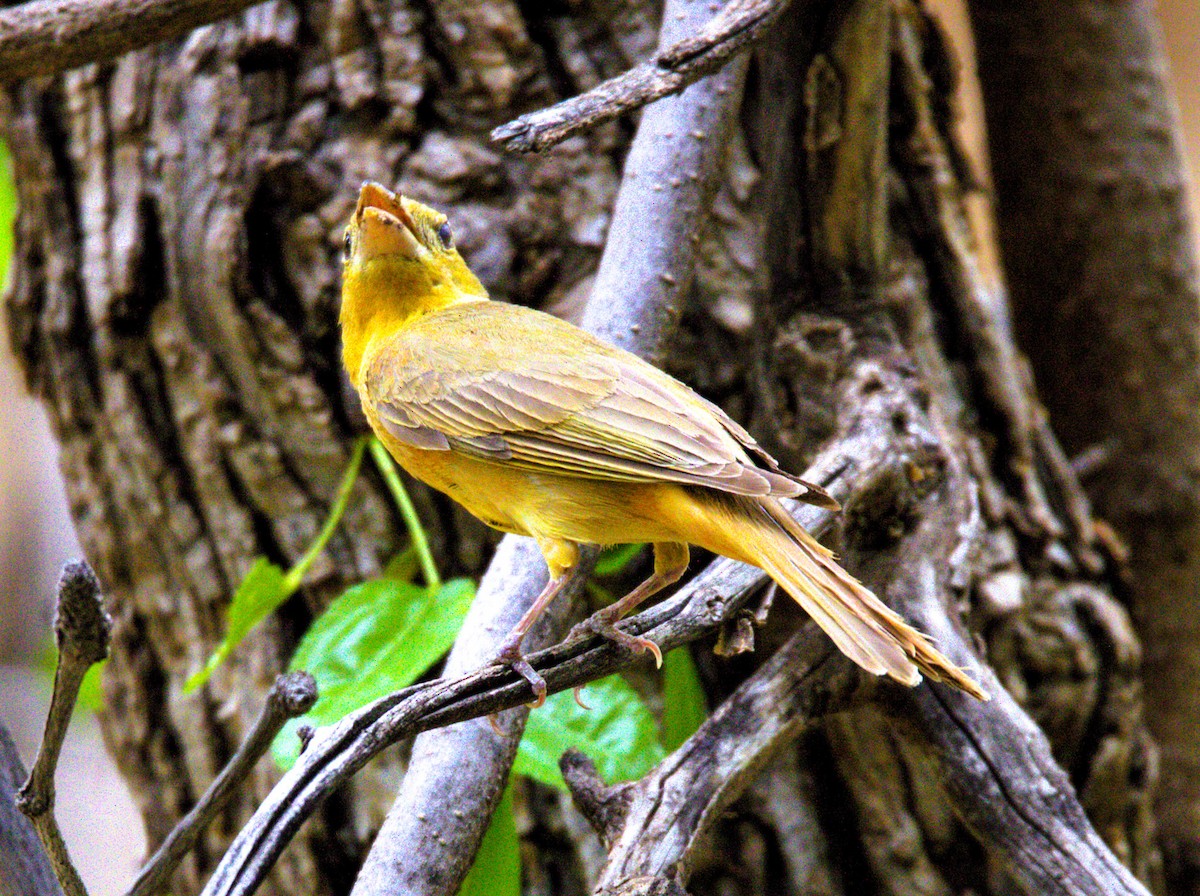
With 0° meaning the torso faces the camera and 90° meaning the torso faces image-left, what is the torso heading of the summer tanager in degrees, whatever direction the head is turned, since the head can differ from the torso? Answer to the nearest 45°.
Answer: approximately 90°

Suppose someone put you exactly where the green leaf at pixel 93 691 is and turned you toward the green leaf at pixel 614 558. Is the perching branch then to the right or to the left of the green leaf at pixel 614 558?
right

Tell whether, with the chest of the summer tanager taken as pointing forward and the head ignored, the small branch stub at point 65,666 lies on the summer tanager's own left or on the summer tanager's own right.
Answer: on the summer tanager's own left

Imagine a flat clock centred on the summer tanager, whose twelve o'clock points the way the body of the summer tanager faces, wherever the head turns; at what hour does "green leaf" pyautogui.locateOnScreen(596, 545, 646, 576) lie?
The green leaf is roughly at 3 o'clock from the summer tanager.
